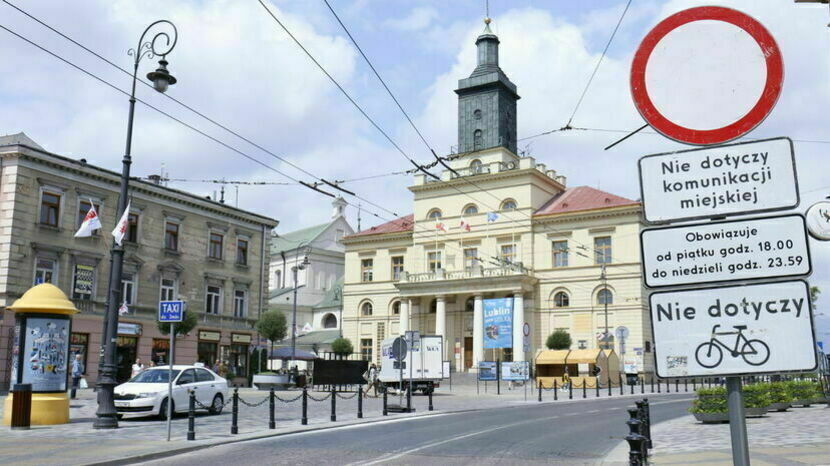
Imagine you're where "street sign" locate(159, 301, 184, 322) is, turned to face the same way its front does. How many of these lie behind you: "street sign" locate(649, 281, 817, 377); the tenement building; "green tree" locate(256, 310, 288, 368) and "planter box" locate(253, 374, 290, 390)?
3

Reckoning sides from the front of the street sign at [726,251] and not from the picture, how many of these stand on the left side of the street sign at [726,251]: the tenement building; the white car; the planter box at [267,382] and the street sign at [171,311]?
0

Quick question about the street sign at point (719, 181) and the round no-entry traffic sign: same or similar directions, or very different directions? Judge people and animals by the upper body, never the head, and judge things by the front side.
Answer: same or similar directions

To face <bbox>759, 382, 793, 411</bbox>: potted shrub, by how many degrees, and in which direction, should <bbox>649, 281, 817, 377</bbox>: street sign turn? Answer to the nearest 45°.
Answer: approximately 180°

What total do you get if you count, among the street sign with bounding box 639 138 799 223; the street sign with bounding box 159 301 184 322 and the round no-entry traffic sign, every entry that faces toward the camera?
3

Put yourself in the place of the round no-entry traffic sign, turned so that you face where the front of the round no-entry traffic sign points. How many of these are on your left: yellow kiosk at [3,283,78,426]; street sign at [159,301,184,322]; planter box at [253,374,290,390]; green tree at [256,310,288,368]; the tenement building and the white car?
0

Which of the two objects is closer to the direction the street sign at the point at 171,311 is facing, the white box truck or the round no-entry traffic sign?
the round no-entry traffic sign

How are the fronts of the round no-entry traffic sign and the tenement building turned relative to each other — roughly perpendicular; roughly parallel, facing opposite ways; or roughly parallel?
roughly perpendicular

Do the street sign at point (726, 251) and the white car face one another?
no

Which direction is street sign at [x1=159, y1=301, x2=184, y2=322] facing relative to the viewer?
toward the camera

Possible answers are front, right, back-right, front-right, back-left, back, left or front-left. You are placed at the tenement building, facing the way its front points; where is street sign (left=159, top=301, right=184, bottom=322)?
front-right

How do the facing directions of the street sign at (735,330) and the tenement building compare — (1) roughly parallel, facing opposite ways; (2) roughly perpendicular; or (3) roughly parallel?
roughly perpendicular

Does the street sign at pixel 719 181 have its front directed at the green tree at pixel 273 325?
no

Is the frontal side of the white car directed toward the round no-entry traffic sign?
no

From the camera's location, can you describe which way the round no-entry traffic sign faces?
facing the viewer

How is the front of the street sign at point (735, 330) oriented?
toward the camera

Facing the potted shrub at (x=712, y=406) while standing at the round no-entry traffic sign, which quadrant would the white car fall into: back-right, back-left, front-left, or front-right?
front-left

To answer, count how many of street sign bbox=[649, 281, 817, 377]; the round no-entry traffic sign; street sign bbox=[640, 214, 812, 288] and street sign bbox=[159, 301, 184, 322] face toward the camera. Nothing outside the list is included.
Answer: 4
